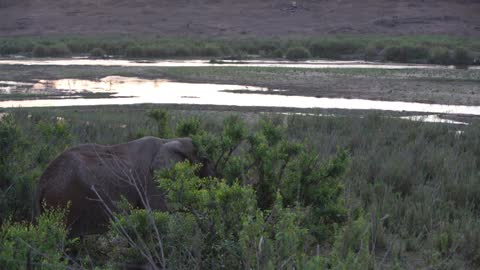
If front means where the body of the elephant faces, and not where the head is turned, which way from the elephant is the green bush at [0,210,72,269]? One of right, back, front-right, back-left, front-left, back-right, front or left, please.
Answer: right

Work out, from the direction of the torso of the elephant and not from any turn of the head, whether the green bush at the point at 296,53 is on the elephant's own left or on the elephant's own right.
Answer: on the elephant's own left

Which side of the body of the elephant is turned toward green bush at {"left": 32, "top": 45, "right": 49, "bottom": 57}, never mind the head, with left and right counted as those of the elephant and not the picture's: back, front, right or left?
left

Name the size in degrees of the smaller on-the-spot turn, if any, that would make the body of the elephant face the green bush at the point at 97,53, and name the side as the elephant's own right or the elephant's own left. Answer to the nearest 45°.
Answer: approximately 90° to the elephant's own left

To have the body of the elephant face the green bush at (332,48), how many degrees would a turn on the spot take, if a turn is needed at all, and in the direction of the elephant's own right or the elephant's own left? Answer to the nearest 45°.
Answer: approximately 45° to the elephant's own left

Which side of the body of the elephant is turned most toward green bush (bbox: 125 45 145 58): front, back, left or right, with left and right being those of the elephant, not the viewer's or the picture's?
left

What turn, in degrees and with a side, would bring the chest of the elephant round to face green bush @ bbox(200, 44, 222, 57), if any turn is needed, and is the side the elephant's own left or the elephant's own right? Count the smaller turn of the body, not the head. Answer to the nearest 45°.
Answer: approximately 90° to the elephant's own left

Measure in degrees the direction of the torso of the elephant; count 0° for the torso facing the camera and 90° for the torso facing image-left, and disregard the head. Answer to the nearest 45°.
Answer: approximately 270°
